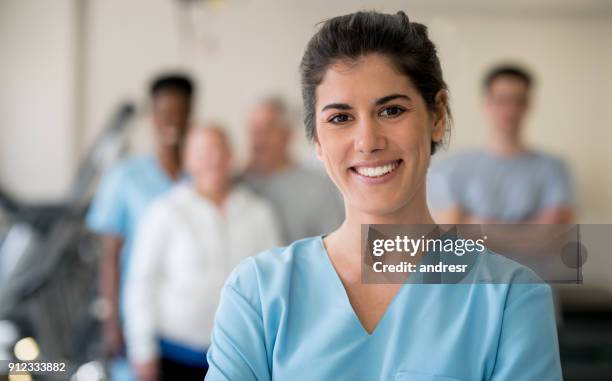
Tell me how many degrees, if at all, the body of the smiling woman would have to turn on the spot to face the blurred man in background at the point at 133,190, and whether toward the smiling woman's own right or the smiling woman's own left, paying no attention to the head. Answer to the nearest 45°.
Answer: approximately 135° to the smiling woman's own right

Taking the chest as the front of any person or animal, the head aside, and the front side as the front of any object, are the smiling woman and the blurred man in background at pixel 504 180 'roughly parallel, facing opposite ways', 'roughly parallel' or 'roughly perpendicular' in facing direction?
roughly parallel

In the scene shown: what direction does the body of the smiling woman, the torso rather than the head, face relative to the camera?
toward the camera

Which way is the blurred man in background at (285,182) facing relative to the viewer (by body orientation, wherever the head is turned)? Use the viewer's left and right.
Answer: facing the viewer and to the left of the viewer

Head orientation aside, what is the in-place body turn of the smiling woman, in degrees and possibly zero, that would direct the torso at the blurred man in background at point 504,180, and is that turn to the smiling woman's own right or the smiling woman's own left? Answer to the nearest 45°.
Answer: approximately 180°

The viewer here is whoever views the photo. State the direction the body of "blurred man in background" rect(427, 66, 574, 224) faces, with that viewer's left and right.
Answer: facing the viewer

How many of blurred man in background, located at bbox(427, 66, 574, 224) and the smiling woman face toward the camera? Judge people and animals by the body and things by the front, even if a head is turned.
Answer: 2

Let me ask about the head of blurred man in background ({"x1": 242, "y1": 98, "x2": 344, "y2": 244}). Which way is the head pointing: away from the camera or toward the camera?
toward the camera

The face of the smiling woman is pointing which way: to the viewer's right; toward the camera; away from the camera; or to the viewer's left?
toward the camera

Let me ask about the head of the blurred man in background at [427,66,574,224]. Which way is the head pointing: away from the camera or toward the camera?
toward the camera

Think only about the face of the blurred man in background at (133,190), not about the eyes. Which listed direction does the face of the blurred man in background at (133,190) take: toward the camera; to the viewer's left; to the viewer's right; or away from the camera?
toward the camera

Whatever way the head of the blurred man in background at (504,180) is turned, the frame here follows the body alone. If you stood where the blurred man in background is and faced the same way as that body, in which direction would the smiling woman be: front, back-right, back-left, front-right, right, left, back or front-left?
front
